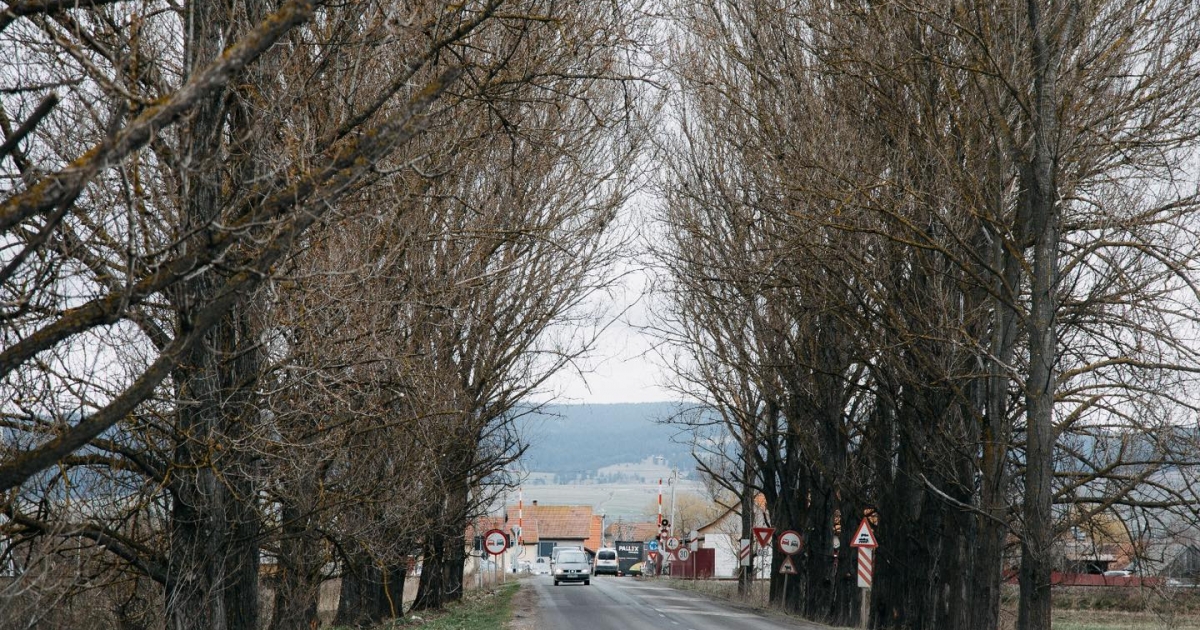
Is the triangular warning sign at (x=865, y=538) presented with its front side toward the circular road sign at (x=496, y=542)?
no

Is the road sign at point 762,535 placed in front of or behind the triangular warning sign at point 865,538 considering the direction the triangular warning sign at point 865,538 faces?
behind

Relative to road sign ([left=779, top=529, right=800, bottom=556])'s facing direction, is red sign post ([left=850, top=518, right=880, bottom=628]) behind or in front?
in front

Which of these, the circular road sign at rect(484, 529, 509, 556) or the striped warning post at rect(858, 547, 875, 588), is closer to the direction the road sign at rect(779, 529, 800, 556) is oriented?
the striped warning post

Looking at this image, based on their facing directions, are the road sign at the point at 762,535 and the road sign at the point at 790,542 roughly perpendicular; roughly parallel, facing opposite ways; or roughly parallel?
roughly parallel

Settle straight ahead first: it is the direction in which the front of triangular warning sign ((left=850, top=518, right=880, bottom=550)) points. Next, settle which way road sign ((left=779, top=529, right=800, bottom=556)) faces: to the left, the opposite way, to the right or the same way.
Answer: the same way

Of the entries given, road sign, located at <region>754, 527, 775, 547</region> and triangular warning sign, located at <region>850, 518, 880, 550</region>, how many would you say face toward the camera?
2

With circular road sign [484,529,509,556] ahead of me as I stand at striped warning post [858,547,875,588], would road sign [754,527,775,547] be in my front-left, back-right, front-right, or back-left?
front-right

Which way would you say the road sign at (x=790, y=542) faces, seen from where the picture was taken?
facing the viewer

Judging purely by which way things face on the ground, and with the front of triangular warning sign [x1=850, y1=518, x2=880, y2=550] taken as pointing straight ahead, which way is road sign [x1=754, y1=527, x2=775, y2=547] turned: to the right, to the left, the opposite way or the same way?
the same way

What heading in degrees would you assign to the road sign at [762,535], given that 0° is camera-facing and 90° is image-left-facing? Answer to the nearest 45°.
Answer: approximately 0°

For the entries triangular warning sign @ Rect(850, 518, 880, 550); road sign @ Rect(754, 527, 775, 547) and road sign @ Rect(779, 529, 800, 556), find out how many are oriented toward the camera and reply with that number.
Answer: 3

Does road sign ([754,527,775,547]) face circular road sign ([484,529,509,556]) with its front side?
no

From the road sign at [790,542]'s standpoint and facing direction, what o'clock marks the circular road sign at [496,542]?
The circular road sign is roughly at 4 o'clock from the road sign.

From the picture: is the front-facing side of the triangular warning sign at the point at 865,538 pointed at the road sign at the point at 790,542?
no

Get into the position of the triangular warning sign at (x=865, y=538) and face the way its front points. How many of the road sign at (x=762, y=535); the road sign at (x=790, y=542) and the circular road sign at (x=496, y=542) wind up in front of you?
0

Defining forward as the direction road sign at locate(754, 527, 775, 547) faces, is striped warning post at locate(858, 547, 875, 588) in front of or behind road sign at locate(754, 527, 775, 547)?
in front
